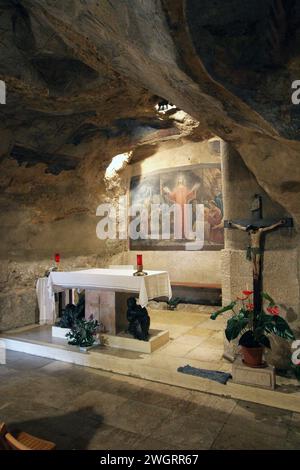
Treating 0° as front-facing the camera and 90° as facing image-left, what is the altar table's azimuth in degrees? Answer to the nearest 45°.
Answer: approximately 45°

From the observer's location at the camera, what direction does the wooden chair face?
facing away from the viewer and to the right of the viewer

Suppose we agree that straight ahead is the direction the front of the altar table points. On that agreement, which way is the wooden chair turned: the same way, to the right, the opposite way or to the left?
the opposite way

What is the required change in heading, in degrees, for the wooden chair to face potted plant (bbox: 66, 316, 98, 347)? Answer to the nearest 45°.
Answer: approximately 45° to its left

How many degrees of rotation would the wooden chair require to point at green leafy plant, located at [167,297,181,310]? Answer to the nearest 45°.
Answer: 0° — it already faces it
